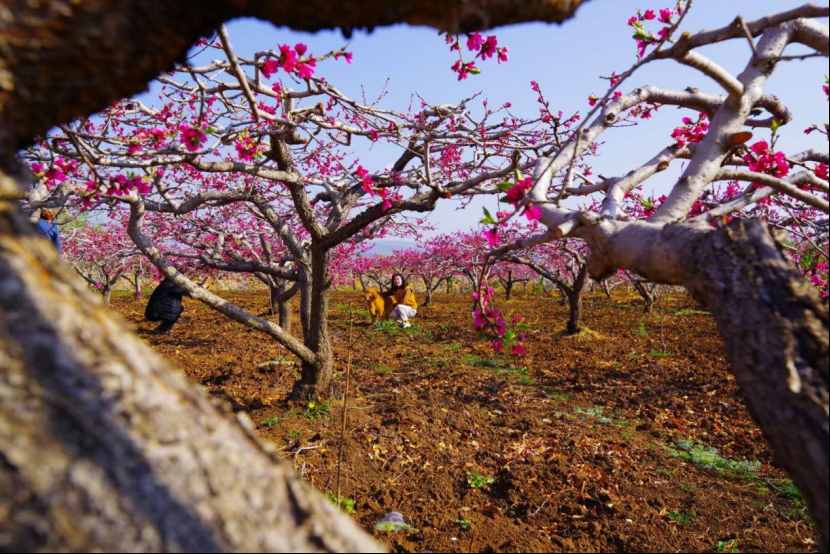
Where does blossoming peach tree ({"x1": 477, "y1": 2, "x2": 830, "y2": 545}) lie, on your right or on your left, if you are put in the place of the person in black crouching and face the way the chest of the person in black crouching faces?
on your right

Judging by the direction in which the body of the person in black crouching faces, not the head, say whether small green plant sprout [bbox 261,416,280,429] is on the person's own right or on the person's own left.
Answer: on the person's own right

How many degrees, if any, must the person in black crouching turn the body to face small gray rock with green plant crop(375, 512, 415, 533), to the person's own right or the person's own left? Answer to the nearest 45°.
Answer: approximately 90° to the person's own right
